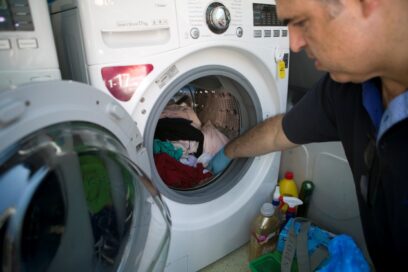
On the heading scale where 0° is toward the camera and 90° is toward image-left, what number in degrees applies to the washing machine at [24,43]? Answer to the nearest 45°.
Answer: approximately 0°

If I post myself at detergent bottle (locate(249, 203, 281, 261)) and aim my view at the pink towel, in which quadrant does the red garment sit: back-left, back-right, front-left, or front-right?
front-left

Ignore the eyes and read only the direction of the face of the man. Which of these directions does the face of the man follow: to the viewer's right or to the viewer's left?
to the viewer's left

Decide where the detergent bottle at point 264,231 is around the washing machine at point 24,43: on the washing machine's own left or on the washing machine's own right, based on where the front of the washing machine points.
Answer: on the washing machine's own left

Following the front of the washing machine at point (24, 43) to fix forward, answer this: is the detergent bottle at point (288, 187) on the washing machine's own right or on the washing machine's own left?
on the washing machine's own left
